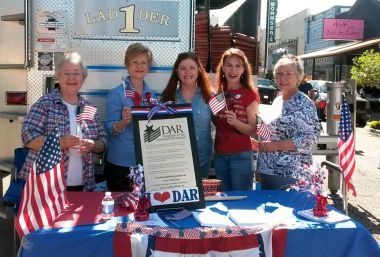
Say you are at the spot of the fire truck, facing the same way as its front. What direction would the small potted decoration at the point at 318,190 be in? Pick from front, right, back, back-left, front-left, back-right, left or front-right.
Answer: back-right

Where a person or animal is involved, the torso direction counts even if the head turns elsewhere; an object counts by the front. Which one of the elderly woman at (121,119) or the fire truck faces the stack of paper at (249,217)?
the elderly woman

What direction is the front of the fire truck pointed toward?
away from the camera

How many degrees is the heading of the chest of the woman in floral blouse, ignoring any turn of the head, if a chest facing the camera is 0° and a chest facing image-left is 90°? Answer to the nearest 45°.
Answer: approximately 45°

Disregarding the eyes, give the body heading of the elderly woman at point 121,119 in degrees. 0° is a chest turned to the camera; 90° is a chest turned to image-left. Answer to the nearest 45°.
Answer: approximately 315°

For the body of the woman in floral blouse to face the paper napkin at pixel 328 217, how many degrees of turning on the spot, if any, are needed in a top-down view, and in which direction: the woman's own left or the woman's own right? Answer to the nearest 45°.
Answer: approximately 45° to the woman's own left

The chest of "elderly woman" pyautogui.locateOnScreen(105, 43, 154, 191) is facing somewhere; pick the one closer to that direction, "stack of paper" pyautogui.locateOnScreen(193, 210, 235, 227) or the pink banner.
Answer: the stack of paper

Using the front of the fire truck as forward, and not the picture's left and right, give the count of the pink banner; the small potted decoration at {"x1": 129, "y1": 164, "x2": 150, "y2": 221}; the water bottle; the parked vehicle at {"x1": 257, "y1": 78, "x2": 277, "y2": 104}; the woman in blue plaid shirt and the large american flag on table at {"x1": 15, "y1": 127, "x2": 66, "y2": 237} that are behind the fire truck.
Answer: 4

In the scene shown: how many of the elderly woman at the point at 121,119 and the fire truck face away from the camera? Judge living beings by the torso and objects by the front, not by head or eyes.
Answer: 1

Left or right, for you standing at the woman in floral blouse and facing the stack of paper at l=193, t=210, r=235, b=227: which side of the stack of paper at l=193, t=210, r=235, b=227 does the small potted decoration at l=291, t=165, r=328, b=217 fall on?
left
